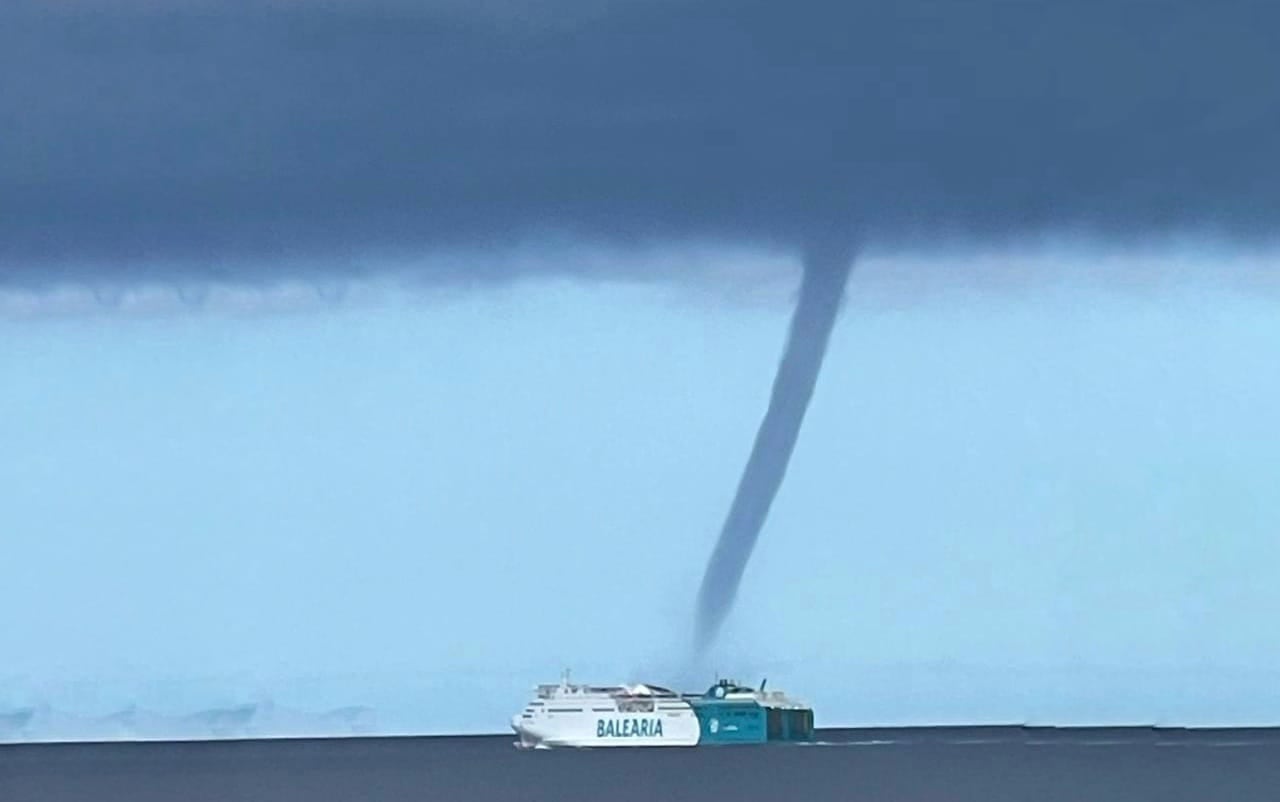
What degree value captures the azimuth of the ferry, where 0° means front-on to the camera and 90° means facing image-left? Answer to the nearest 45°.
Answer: approximately 135°
